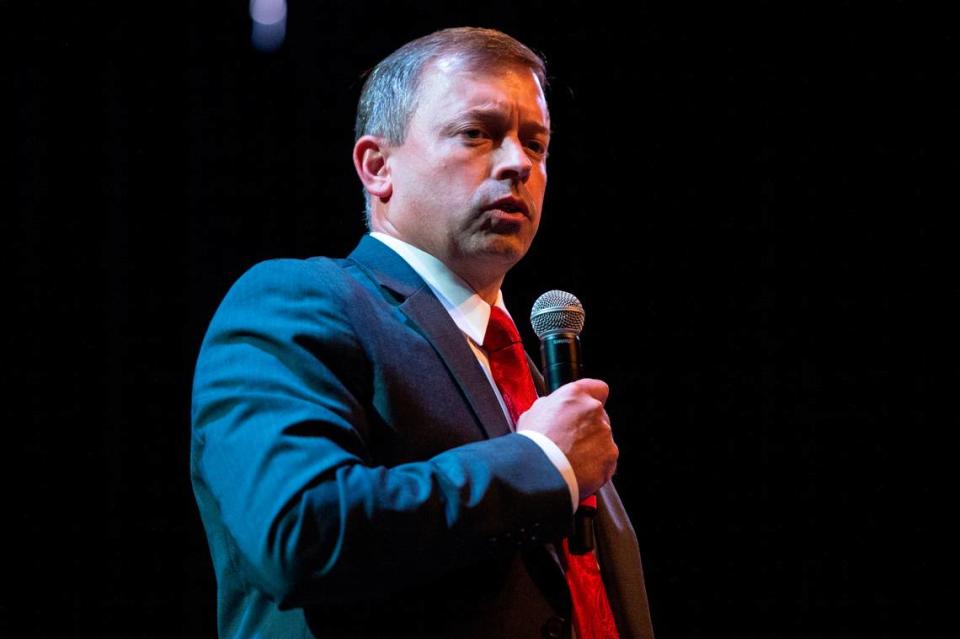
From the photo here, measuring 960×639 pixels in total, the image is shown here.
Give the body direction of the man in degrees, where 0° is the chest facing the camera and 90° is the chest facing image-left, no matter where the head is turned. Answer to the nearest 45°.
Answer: approximately 315°

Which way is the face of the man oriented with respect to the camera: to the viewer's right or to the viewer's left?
to the viewer's right
